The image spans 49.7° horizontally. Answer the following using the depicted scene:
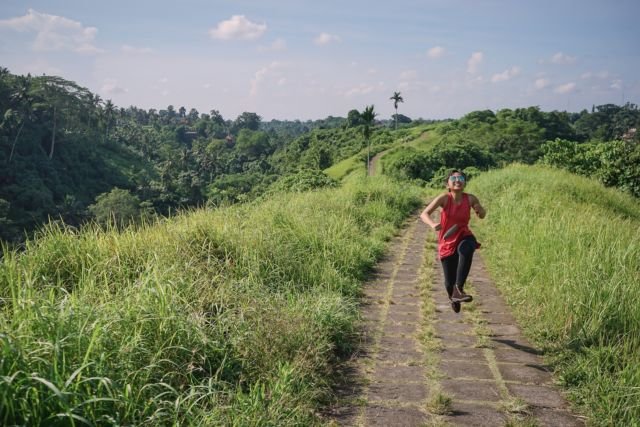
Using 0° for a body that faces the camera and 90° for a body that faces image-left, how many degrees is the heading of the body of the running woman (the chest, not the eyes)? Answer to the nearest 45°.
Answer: approximately 0°
